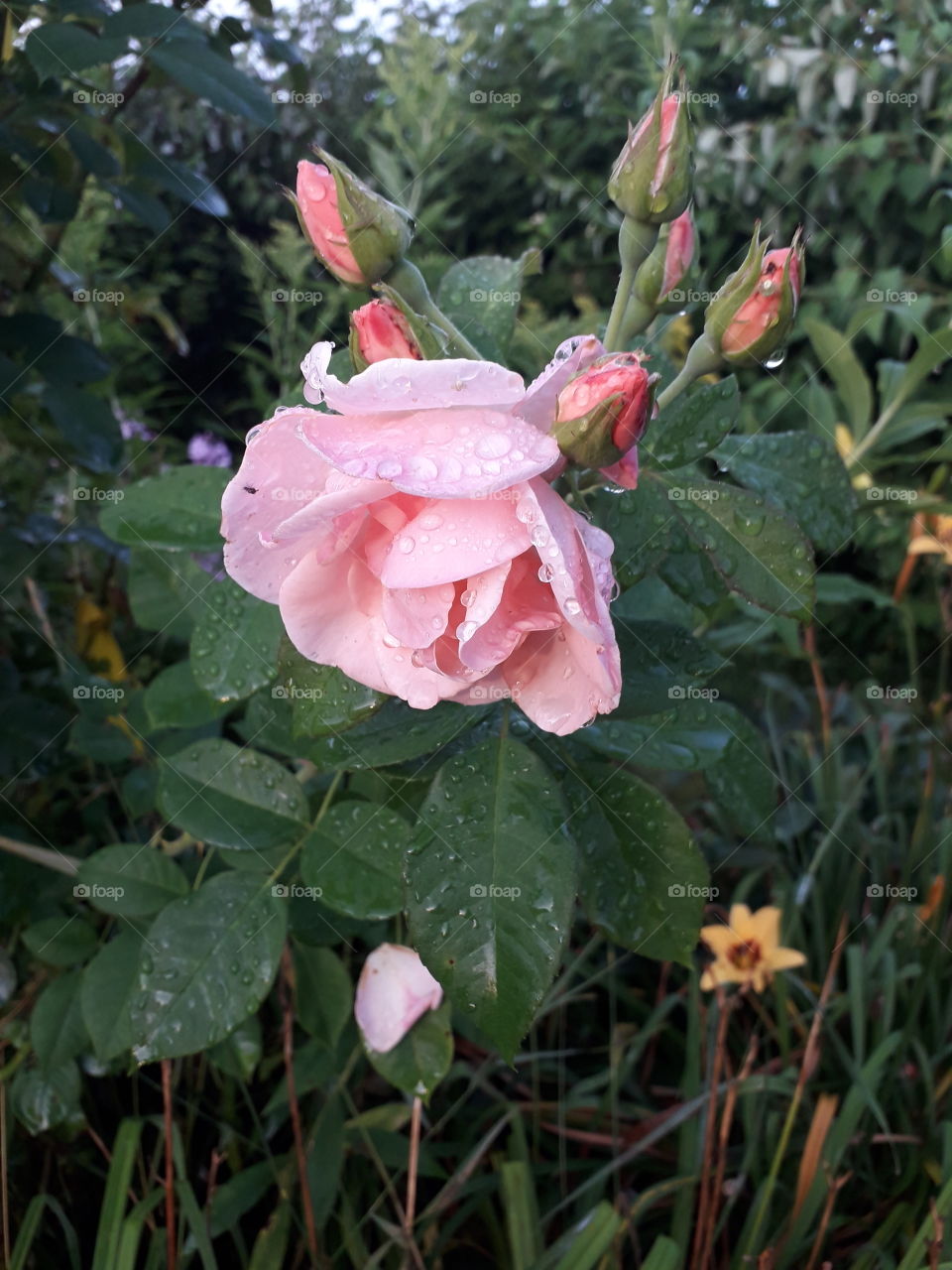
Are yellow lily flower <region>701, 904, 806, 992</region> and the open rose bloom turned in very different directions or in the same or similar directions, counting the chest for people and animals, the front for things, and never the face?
same or similar directions

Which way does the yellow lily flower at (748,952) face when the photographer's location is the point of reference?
facing the viewer

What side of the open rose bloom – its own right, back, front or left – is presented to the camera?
front
